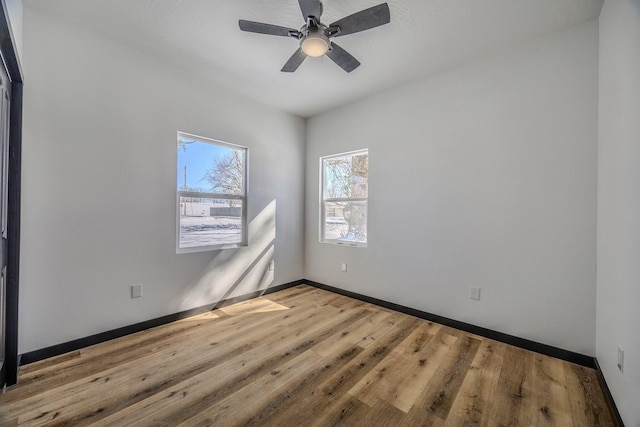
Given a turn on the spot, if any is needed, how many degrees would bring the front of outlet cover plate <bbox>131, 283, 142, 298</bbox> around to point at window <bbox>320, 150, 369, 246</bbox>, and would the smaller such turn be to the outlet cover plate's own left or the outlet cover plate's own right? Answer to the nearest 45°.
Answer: approximately 90° to the outlet cover plate's own left

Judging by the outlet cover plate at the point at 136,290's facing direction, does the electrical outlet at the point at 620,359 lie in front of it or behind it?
in front

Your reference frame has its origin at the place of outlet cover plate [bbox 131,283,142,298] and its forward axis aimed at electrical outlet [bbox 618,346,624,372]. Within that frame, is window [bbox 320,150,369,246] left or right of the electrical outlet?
left

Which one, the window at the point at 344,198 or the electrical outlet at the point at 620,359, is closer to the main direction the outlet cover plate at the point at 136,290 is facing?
the electrical outlet
